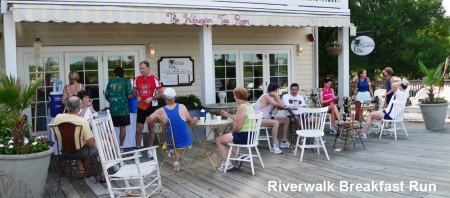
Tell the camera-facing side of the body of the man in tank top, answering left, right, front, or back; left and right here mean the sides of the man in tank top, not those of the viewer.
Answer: back

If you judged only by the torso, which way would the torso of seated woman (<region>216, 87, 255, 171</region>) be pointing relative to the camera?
to the viewer's left

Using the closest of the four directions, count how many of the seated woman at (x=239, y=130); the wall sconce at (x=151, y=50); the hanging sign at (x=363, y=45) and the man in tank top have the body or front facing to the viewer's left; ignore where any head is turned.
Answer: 1

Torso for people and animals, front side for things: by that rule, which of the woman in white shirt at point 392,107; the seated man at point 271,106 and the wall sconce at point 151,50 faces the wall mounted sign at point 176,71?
the woman in white shirt

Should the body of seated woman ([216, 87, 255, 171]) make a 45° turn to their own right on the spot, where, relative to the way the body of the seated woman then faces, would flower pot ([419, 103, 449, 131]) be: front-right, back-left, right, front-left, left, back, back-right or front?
right

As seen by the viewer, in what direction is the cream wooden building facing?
toward the camera

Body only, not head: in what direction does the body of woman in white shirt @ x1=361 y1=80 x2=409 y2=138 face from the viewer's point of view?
to the viewer's left

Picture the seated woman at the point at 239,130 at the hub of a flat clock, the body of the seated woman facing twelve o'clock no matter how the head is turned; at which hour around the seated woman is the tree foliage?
The tree foliage is roughly at 4 o'clock from the seated woman.

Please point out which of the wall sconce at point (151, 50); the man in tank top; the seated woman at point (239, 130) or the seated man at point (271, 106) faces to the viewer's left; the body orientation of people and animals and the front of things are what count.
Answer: the seated woman

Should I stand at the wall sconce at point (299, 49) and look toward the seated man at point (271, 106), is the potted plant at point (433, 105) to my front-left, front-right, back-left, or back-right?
front-left

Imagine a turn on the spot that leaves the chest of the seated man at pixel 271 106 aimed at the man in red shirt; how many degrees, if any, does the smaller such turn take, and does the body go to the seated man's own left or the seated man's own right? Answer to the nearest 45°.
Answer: approximately 135° to the seated man's own right

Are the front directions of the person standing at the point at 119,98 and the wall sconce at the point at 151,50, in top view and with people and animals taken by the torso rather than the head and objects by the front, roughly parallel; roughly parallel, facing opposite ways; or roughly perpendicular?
roughly parallel, facing opposite ways

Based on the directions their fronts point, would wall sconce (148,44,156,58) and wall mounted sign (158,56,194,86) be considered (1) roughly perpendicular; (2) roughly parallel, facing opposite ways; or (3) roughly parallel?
roughly parallel
